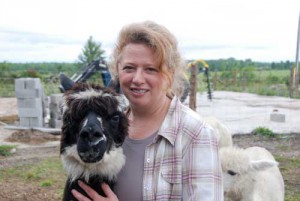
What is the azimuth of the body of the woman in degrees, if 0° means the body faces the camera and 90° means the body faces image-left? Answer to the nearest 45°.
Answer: approximately 45°

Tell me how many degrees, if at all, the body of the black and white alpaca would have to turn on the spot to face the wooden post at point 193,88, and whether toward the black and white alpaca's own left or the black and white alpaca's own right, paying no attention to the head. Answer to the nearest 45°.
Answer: approximately 180°

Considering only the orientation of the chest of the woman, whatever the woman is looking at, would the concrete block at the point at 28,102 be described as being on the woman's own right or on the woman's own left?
on the woman's own right

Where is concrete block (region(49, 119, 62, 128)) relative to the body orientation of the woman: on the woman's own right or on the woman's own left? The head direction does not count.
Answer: on the woman's own right

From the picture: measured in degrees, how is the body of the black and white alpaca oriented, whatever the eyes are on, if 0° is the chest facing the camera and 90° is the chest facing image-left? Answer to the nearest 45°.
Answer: approximately 0°

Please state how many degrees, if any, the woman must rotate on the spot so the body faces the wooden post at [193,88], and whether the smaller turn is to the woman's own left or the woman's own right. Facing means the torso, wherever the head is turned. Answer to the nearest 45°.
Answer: approximately 135° to the woman's own right

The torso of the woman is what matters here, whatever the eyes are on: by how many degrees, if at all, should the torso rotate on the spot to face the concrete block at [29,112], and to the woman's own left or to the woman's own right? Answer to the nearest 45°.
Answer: approximately 135° to the woman's own right

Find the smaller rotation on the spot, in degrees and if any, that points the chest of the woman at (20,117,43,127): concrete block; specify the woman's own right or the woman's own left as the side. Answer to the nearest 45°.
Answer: approximately 135° to the woman's own right

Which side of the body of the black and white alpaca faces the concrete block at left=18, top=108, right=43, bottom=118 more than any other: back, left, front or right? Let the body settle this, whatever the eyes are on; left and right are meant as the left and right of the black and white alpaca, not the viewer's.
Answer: back

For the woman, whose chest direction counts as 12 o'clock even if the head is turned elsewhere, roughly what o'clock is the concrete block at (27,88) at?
The concrete block is roughly at 4 o'clock from the woman.

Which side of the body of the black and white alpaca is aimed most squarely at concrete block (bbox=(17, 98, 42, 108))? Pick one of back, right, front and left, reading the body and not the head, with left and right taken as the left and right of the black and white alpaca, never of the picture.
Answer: back

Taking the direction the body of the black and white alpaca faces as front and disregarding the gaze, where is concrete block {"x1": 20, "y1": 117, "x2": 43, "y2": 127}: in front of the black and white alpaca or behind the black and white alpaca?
behind

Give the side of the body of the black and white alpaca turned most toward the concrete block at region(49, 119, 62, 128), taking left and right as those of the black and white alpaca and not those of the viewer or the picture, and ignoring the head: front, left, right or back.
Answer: back
